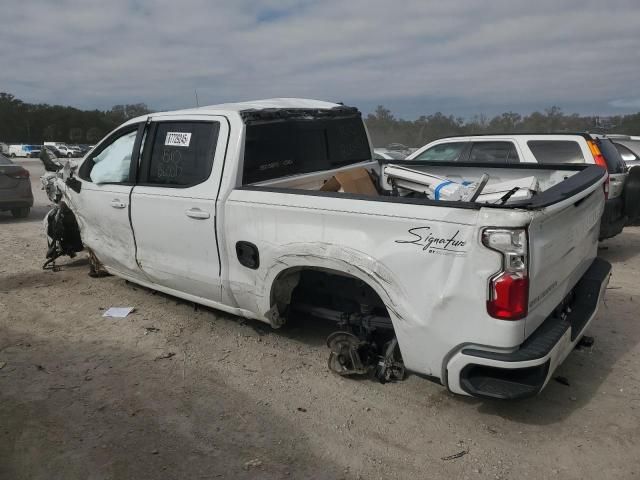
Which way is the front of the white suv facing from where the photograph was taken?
facing away from the viewer and to the left of the viewer

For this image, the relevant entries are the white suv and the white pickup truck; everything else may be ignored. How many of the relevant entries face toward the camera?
0

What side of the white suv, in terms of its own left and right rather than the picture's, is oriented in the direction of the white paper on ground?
left

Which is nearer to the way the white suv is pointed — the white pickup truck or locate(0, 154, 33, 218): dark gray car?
the dark gray car

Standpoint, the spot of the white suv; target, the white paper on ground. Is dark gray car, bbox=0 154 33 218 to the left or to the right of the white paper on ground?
right

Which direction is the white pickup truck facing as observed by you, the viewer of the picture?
facing away from the viewer and to the left of the viewer

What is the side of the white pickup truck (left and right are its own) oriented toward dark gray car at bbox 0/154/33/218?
front

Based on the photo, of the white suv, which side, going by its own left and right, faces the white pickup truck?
left

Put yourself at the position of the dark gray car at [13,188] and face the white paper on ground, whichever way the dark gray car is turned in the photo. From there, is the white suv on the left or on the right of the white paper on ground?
left

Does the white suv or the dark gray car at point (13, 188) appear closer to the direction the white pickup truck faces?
the dark gray car

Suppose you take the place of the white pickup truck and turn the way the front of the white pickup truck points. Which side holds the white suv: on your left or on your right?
on your right

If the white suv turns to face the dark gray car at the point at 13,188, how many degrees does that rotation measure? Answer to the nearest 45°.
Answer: approximately 45° to its left
